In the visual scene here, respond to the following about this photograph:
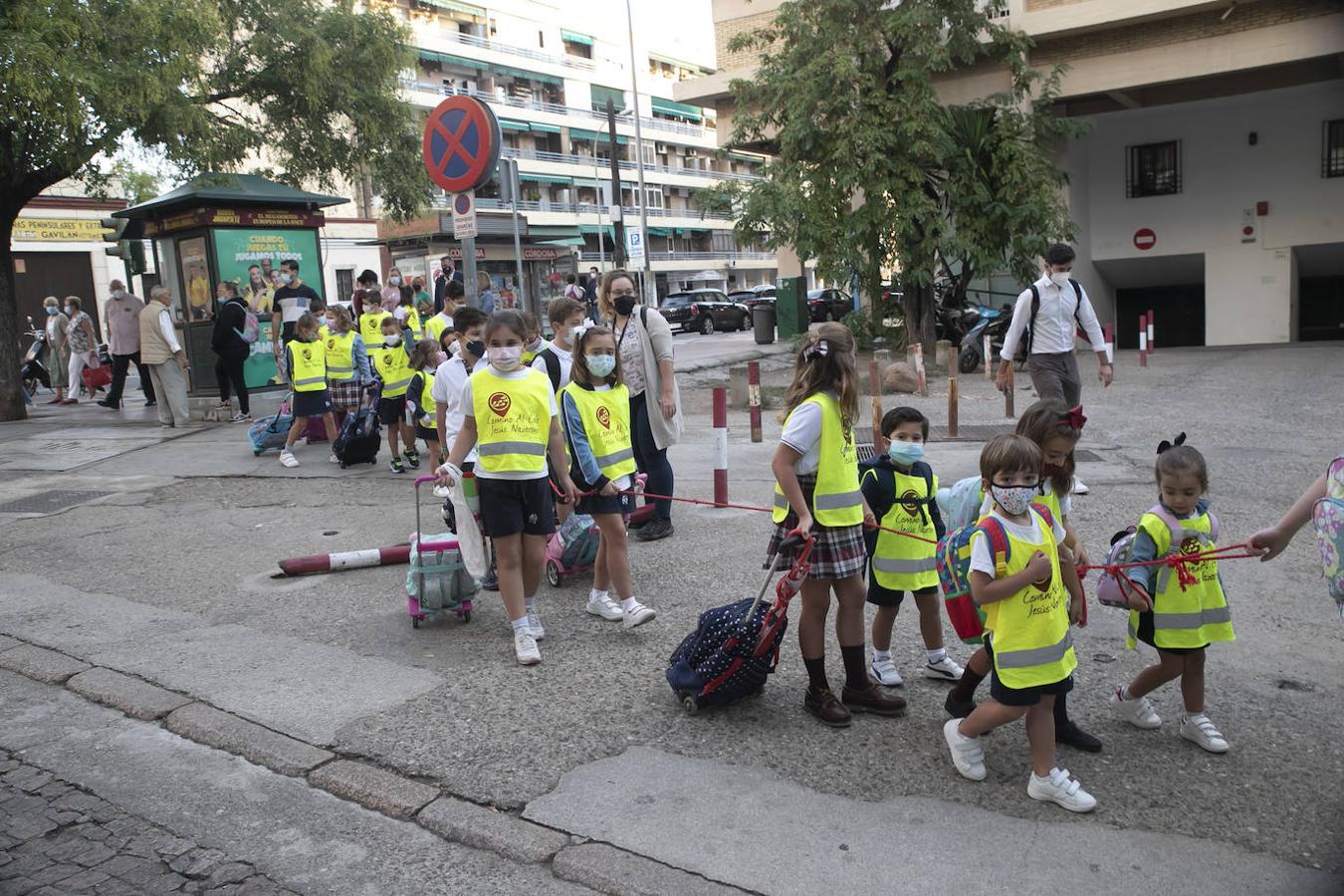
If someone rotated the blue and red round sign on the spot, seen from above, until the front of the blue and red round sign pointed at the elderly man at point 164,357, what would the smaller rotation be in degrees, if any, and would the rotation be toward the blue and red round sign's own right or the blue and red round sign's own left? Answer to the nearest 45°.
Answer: approximately 90° to the blue and red round sign's own right

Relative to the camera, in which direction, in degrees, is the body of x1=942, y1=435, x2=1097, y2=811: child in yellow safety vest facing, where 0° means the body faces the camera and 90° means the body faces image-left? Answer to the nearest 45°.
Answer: approximately 315°

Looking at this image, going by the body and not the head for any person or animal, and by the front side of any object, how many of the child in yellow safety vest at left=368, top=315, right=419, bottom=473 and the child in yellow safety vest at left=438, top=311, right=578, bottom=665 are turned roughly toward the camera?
2

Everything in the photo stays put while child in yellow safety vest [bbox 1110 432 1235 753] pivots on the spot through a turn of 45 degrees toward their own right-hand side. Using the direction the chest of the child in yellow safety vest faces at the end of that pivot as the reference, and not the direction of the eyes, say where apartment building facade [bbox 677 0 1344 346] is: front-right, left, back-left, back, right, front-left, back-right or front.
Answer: back

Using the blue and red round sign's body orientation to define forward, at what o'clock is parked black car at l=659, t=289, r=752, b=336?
The parked black car is roughly at 5 o'clock from the blue and red round sign.

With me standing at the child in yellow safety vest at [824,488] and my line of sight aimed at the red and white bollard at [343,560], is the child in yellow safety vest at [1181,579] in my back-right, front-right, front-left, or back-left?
back-right

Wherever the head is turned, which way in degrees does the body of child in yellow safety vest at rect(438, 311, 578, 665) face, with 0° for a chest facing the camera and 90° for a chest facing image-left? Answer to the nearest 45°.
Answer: approximately 0°

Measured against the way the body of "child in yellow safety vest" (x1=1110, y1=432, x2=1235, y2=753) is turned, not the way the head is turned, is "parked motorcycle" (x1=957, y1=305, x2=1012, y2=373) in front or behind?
behind

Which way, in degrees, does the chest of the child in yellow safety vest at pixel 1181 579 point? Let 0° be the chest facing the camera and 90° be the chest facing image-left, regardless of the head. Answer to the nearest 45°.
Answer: approximately 315°
